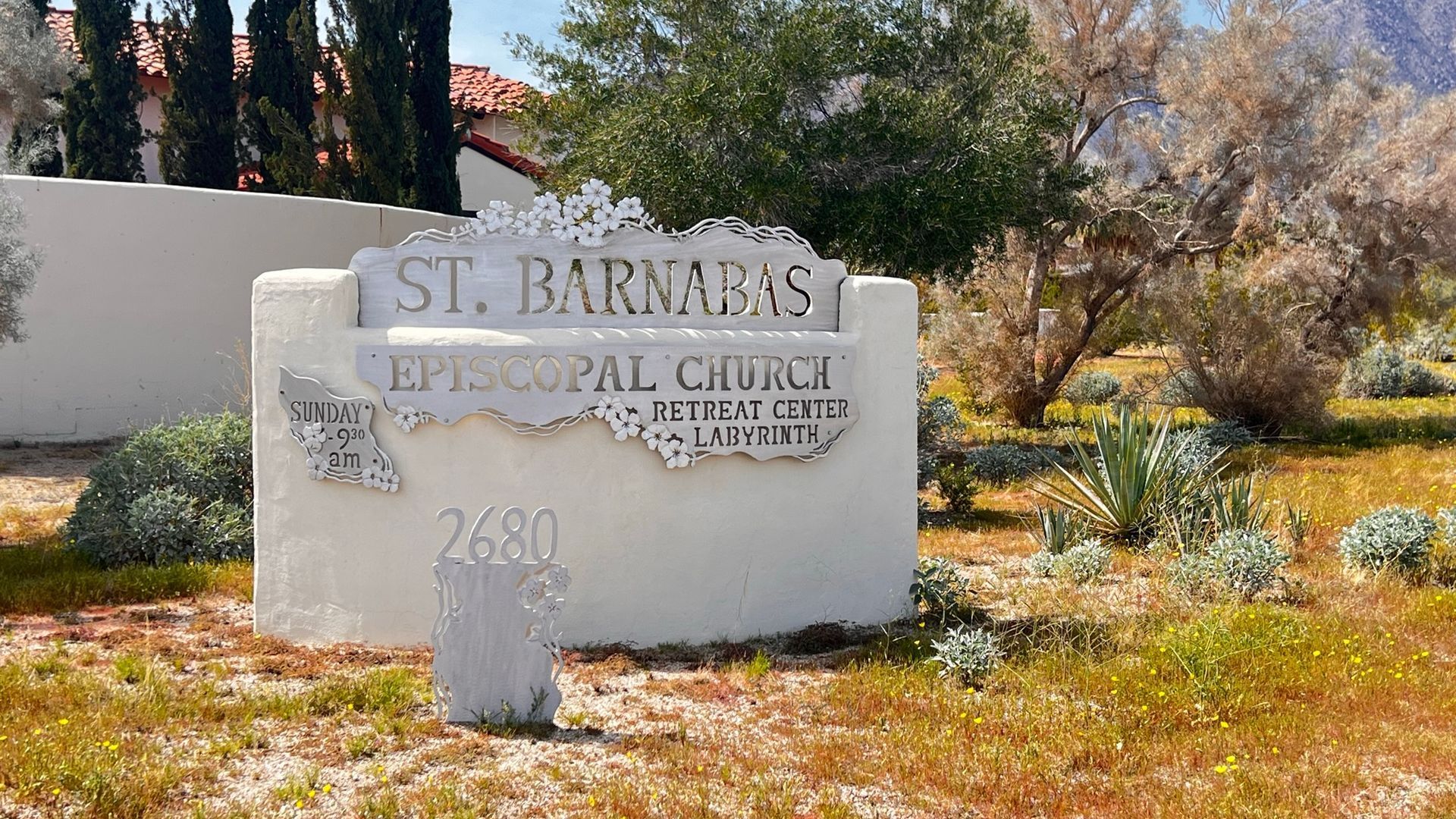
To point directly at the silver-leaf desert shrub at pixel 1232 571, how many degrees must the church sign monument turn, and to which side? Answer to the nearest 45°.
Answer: approximately 90° to its left

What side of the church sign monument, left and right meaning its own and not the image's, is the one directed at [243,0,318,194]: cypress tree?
back

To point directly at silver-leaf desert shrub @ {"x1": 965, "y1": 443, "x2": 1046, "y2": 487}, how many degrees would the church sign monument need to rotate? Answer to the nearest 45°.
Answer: approximately 135° to its left

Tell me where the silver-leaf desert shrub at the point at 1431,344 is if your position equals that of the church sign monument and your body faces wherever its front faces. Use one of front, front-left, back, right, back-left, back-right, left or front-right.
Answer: back-left

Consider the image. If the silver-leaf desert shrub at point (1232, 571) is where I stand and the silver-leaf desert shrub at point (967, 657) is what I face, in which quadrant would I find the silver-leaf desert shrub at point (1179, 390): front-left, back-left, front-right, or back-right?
back-right

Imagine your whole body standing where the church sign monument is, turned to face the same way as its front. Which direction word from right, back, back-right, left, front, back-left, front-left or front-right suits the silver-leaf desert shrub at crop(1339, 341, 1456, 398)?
back-left

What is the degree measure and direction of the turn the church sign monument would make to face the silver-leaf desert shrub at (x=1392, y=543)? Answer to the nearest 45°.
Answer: approximately 90° to its left

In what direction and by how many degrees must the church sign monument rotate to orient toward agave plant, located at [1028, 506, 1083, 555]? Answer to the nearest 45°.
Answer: approximately 135° to its left

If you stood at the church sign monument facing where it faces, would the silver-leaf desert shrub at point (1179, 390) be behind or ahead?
behind

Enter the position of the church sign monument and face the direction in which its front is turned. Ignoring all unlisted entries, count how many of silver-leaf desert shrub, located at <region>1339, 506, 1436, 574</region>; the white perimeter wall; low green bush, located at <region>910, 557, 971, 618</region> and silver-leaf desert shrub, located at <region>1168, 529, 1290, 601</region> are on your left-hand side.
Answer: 3

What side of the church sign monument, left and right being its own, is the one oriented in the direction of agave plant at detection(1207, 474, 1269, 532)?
left

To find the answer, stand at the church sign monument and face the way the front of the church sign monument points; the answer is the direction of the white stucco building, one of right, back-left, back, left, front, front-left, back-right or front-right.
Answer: back

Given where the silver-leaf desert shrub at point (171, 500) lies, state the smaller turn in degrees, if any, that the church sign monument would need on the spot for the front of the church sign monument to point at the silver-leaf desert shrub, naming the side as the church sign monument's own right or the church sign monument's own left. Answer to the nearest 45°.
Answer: approximately 135° to the church sign monument's own right

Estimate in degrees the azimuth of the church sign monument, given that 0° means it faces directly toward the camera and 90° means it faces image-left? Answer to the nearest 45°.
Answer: approximately 0°
